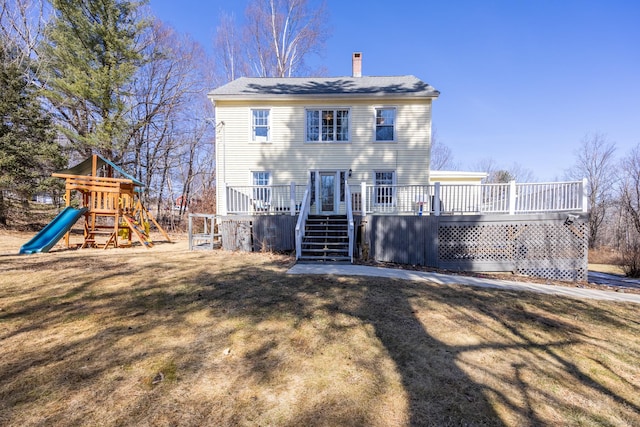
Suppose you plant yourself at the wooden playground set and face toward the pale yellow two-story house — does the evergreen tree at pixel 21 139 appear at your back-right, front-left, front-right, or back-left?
back-left

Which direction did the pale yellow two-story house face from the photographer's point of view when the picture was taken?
facing the viewer

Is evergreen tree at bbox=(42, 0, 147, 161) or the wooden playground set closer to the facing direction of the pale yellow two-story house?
the wooden playground set

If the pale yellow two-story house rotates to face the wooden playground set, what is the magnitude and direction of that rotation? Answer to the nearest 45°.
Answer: approximately 90° to its right

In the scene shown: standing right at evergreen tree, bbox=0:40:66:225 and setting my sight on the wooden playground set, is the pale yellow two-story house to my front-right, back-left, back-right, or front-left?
front-left

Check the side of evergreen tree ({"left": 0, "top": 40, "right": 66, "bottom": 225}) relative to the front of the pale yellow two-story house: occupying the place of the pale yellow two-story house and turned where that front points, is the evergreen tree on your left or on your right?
on your right

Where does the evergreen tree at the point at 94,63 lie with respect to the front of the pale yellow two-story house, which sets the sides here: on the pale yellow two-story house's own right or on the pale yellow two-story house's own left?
on the pale yellow two-story house's own right
